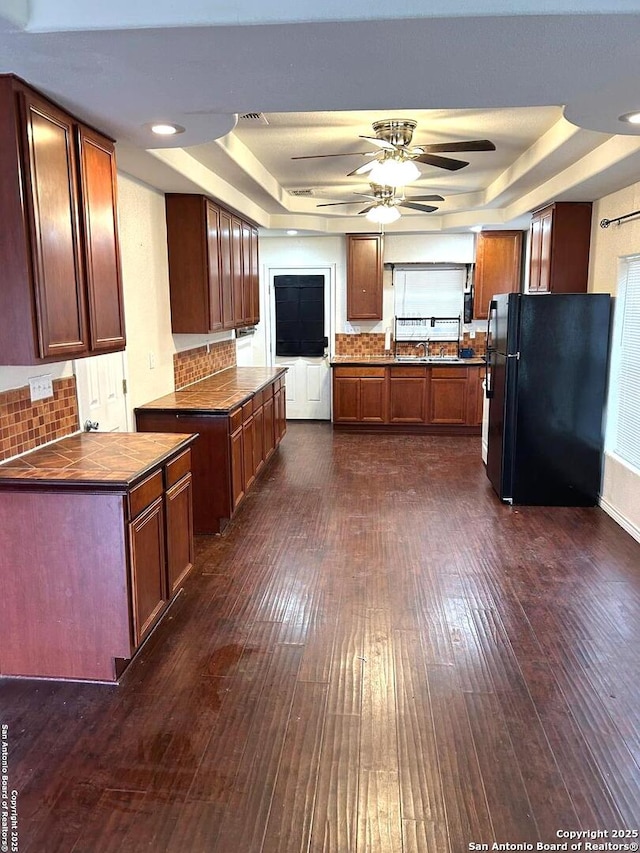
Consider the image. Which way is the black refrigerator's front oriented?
to the viewer's left

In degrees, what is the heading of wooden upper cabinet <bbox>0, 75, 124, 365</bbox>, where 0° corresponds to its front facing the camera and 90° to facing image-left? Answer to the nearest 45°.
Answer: approximately 315°

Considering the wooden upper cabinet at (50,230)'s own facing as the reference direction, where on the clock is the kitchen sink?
The kitchen sink is roughly at 9 o'clock from the wooden upper cabinet.

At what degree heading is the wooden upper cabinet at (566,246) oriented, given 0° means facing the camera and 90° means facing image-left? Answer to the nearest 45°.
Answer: approximately 90°

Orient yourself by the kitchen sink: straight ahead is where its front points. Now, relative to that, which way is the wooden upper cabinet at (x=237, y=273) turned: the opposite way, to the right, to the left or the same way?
to the left

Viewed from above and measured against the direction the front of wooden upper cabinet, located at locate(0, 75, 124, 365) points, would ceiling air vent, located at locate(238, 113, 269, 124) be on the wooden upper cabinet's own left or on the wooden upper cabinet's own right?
on the wooden upper cabinet's own left

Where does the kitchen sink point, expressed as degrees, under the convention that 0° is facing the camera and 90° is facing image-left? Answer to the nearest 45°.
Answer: approximately 0°

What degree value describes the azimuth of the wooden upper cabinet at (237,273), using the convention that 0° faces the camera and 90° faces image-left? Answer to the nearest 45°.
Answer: approximately 270°

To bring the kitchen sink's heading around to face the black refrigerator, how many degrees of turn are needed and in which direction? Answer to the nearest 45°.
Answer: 0° — it already faces it

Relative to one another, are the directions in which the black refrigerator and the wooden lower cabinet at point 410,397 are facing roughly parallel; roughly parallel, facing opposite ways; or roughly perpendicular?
roughly perpendicular
